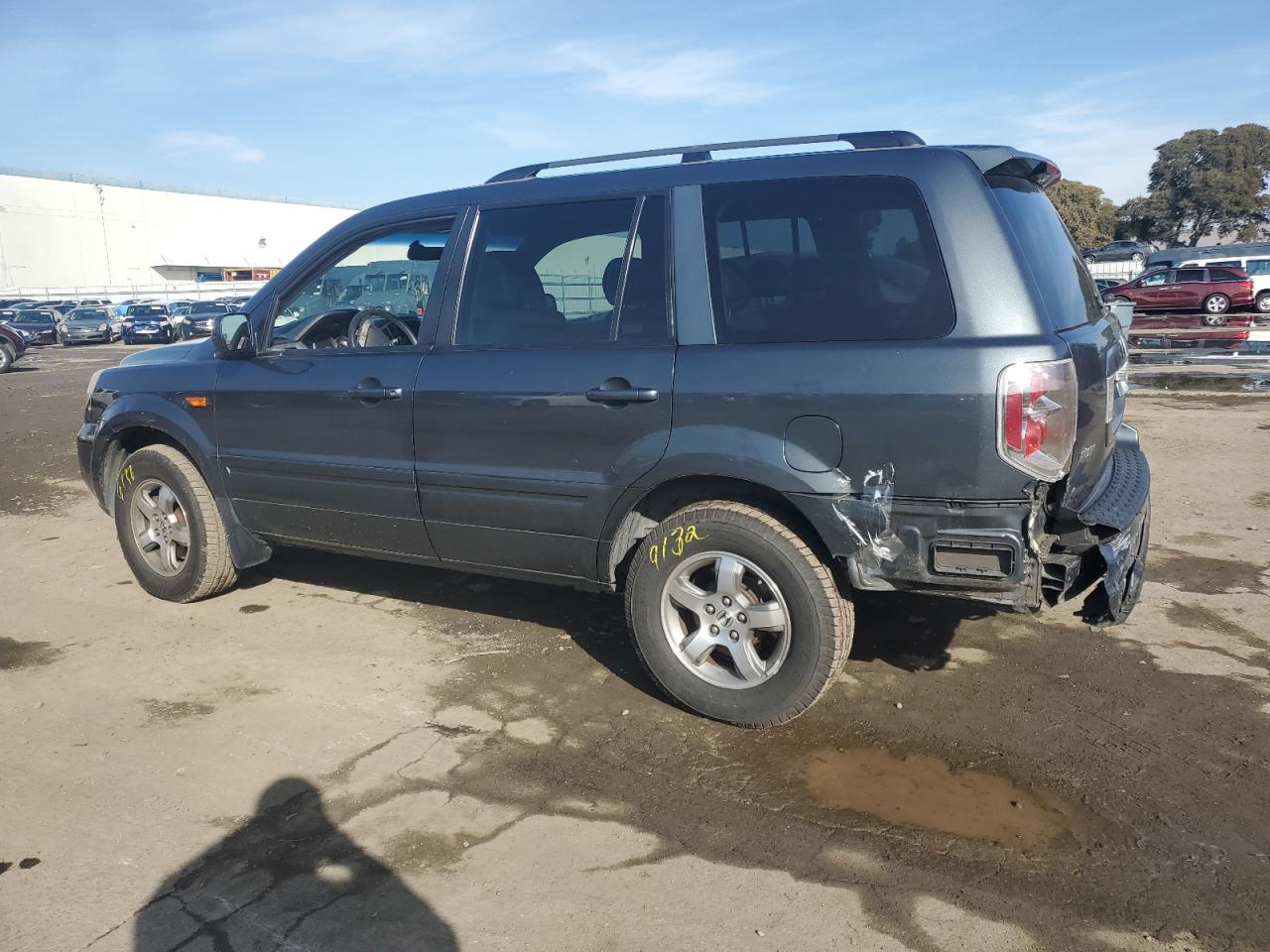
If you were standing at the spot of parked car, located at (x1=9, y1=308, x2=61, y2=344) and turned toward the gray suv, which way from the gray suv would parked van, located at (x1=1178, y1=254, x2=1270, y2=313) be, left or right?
left

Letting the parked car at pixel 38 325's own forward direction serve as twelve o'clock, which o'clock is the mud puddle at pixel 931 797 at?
The mud puddle is roughly at 12 o'clock from the parked car.

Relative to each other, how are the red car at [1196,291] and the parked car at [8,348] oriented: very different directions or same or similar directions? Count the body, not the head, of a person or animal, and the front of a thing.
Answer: very different directions

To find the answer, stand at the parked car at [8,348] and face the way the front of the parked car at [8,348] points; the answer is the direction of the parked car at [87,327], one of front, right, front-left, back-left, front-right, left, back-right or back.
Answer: back-left

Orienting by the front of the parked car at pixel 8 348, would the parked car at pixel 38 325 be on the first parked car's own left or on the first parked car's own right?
on the first parked car's own left
